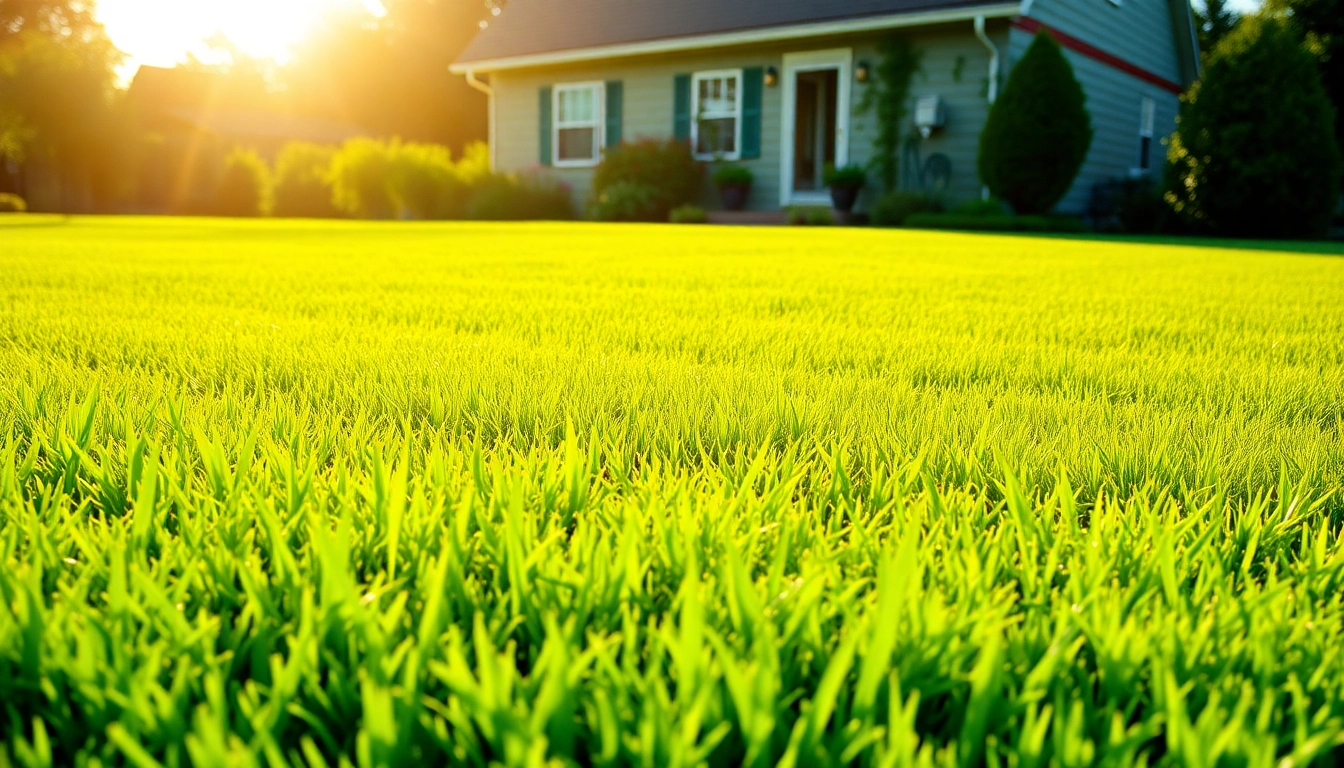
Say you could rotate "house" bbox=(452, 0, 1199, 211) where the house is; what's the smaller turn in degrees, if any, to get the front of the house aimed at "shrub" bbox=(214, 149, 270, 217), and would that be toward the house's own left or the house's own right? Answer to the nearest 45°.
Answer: approximately 90° to the house's own right

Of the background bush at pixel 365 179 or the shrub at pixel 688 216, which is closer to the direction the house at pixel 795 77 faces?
the shrub

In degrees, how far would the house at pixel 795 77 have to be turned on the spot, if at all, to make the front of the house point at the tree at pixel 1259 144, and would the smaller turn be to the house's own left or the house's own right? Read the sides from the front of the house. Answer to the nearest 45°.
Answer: approximately 90° to the house's own left

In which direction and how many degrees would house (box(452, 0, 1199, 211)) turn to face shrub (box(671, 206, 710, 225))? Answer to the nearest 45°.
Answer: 0° — it already faces it

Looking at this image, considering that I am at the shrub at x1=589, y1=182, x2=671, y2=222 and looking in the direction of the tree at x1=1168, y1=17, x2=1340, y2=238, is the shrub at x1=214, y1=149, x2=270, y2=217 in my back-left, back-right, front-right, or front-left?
back-left

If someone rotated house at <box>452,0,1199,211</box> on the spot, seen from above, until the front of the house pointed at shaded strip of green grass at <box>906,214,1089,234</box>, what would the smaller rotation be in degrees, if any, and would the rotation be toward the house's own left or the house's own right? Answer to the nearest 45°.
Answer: approximately 90° to the house's own left

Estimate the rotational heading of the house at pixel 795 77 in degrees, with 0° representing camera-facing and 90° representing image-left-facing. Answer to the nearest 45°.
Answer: approximately 45°

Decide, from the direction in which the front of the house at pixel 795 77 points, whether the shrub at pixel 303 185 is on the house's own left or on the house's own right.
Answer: on the house's own right

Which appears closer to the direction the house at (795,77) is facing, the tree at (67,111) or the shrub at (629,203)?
the shrub
